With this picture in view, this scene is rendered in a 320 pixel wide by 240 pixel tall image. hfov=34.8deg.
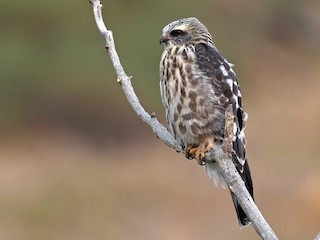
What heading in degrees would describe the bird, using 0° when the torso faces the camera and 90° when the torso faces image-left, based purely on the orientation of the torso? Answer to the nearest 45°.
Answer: approximately 45°
